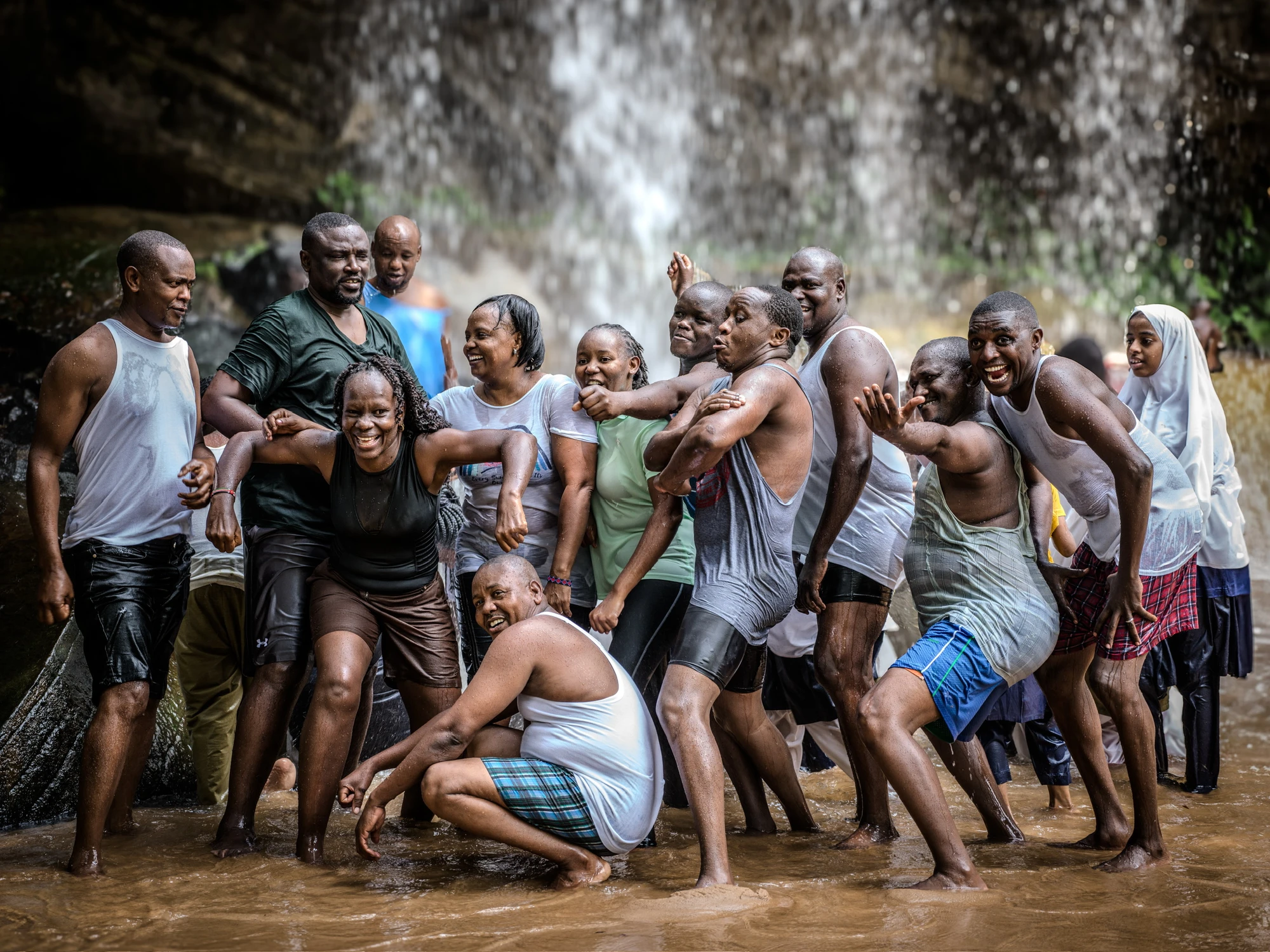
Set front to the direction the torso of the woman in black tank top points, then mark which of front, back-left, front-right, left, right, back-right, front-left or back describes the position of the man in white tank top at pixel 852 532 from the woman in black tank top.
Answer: left

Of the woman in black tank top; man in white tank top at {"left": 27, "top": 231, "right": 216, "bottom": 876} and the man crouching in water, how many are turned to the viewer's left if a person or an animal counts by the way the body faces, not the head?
1

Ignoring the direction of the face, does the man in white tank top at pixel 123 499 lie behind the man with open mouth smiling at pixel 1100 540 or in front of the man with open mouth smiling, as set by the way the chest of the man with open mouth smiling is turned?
in front

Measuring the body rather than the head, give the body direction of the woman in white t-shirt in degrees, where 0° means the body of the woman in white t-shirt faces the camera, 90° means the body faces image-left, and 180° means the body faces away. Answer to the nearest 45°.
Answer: approximately 45°

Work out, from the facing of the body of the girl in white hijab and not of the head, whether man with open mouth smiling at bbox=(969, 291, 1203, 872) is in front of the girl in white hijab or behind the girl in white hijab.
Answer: in front

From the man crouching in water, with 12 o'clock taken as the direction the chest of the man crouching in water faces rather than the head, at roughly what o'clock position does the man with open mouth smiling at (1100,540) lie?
The man with open mouth smiling is roughly at 6 o'clock from the man crouching in water.

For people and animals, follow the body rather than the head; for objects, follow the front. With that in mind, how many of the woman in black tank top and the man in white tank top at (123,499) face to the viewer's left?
0

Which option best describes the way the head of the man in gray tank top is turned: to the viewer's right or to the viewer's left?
to the viewer's left

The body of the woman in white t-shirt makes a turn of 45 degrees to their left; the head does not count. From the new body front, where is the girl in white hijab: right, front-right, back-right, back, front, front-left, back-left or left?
left

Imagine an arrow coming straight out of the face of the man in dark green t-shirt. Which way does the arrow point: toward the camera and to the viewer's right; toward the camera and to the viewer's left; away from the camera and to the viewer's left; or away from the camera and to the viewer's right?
toward the camera and to the viewer's right

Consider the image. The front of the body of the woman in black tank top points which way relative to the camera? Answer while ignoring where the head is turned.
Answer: toward the camera

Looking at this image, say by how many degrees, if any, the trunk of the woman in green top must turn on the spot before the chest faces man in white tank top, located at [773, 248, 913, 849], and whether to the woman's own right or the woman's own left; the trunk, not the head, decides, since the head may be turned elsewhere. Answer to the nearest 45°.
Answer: approximately 135° to the woman's own left

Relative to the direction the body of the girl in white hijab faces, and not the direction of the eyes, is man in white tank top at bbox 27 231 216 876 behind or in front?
in front
